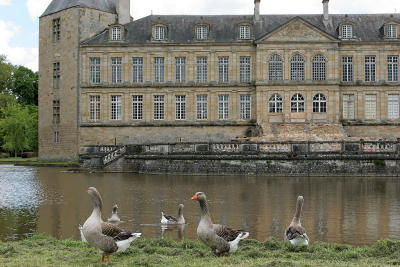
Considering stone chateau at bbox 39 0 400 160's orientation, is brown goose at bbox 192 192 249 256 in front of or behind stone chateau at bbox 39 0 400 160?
in front

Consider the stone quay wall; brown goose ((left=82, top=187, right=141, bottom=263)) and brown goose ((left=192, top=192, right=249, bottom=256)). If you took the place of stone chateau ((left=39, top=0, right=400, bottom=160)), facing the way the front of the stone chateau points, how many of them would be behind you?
0

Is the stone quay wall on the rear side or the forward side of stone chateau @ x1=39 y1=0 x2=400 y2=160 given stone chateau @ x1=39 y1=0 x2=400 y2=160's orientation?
on the forward side

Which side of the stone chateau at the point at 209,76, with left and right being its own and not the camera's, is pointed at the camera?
front

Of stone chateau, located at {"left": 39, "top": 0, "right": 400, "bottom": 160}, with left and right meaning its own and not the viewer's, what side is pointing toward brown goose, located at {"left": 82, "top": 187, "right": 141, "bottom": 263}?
front
